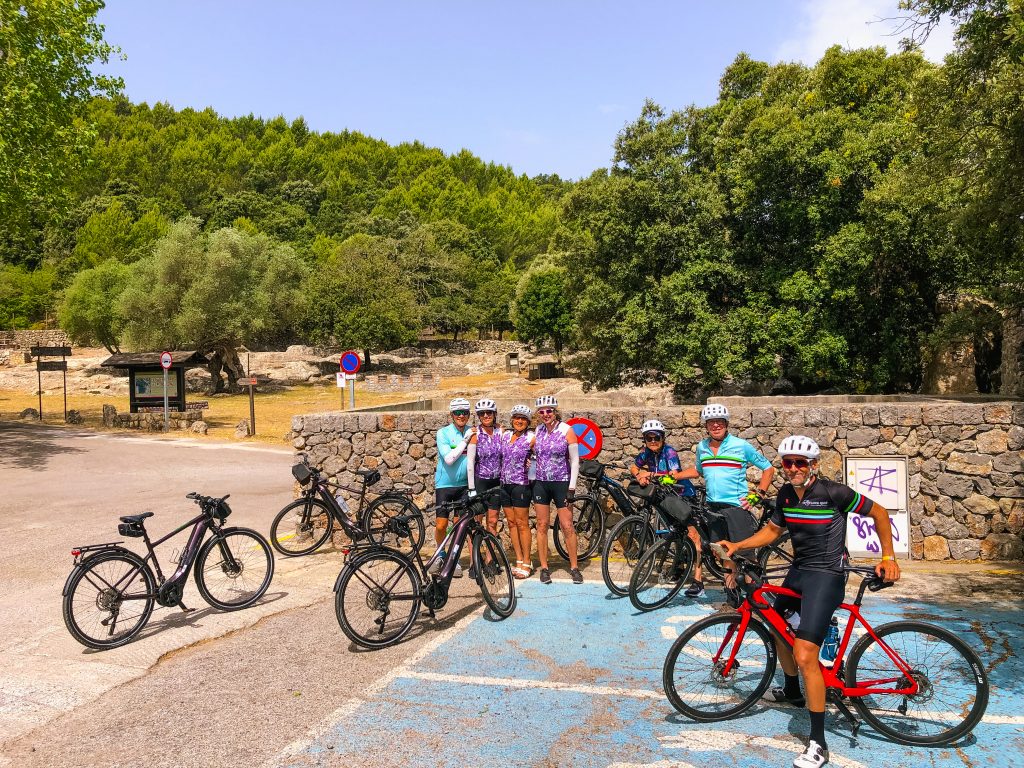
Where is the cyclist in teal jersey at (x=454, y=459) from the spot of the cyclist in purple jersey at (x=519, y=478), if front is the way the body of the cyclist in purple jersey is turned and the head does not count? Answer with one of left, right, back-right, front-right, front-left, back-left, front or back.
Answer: right

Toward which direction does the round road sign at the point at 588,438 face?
toward the camera

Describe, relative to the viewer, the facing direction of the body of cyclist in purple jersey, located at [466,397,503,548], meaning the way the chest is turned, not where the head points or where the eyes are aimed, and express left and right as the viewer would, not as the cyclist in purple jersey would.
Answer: facing the viewer

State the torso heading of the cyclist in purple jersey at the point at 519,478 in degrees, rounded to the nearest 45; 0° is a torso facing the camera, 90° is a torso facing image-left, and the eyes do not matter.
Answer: approximately 0°

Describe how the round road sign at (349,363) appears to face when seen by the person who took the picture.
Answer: facing the viewer

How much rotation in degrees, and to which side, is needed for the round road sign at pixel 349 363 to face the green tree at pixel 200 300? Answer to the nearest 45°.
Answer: approximately 180°

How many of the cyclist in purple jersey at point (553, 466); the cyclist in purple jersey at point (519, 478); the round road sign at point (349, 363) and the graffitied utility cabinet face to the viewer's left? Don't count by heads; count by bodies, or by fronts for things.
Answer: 0

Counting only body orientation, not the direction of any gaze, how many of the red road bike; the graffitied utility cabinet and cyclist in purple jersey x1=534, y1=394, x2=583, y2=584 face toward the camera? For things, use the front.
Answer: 2
